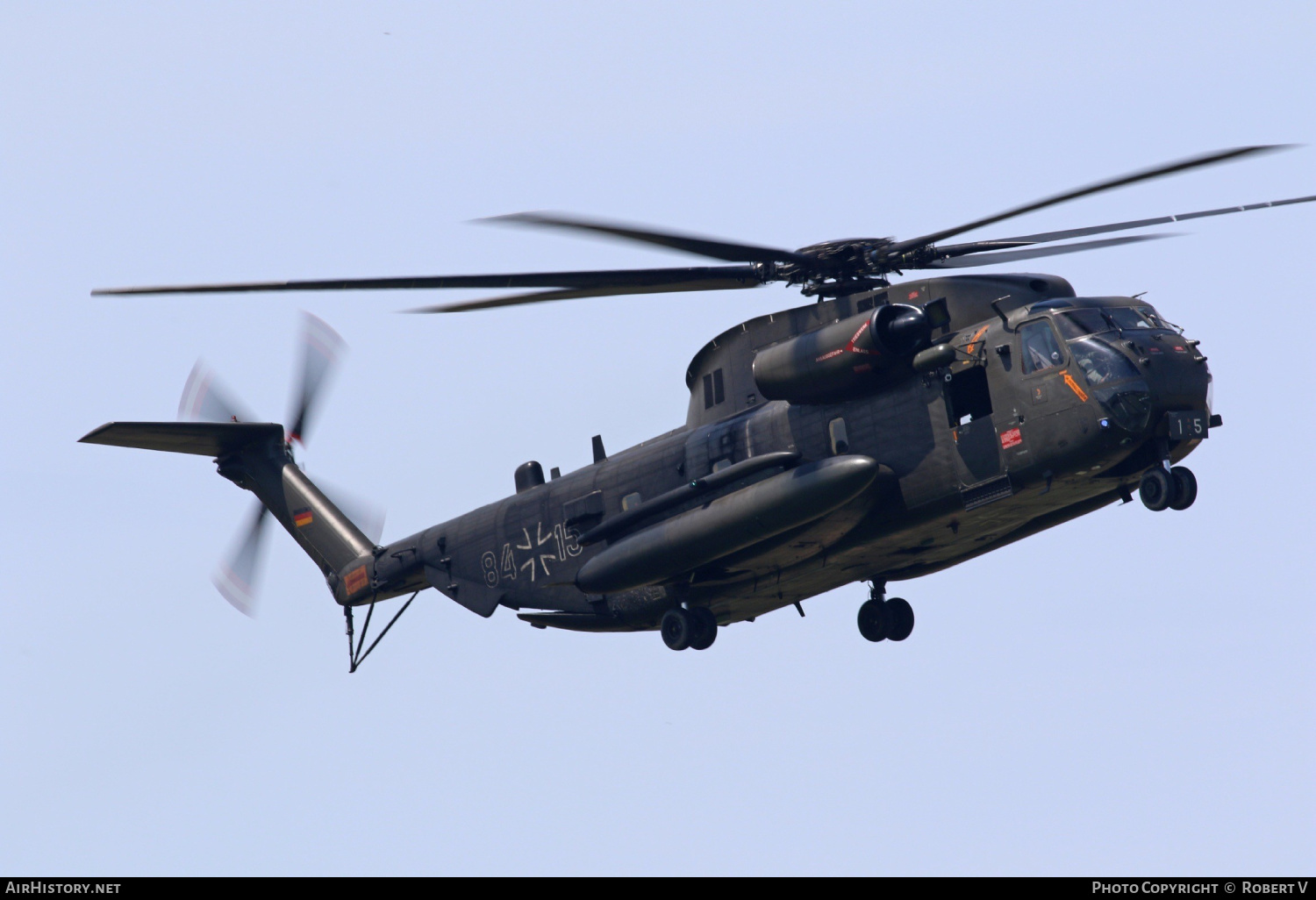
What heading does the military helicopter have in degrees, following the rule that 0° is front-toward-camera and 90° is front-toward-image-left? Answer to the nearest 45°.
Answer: approximately 315°
